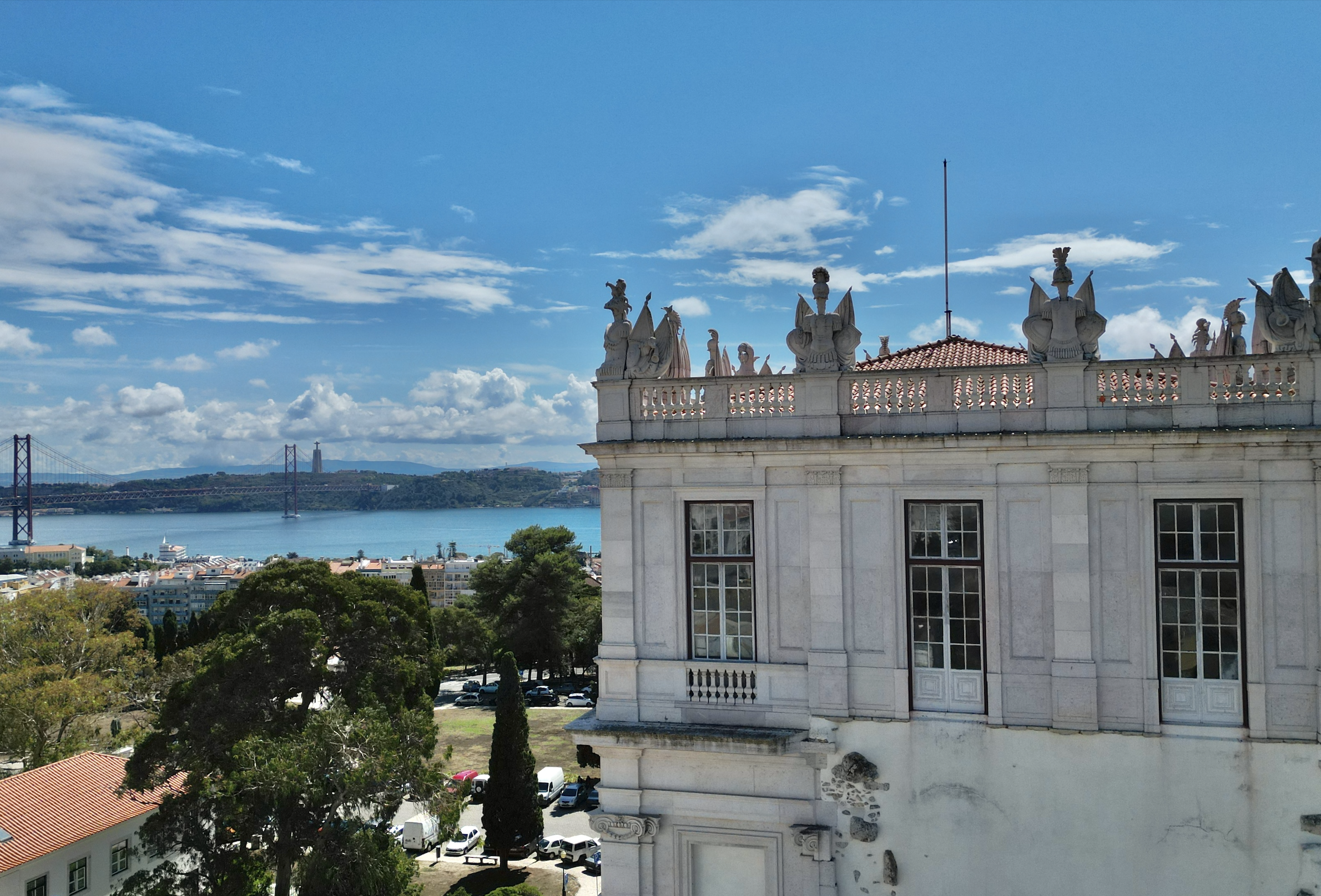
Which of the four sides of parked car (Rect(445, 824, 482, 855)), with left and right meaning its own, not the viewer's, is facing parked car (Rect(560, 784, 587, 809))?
back

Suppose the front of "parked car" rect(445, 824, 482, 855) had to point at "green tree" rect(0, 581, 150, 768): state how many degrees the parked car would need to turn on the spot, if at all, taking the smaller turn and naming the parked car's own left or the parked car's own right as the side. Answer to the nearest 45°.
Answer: approximately 90° to the parked car's own right

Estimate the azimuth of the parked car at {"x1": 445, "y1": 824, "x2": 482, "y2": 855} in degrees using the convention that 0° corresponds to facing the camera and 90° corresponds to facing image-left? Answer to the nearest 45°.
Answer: approximately 45°
